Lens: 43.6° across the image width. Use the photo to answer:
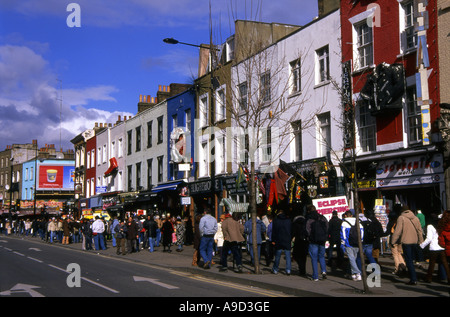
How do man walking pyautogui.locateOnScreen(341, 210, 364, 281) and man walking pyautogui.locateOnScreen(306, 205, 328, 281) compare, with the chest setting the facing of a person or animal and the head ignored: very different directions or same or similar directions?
same or similar directions

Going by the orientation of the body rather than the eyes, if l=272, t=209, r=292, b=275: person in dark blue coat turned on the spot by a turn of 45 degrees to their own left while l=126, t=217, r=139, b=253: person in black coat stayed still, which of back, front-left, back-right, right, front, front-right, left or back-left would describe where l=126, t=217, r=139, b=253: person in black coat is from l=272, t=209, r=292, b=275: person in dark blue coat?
front

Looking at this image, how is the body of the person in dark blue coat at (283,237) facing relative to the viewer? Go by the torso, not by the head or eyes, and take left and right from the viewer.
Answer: facing away from the viewer

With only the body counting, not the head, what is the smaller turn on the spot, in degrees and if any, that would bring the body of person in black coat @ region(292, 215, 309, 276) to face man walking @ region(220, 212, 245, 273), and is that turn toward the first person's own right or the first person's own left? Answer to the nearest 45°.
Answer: approximately 45° to the first person's own left

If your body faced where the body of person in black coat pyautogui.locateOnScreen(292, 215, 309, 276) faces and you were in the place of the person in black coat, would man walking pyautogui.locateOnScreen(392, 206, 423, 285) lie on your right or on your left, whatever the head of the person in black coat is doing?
on your right
